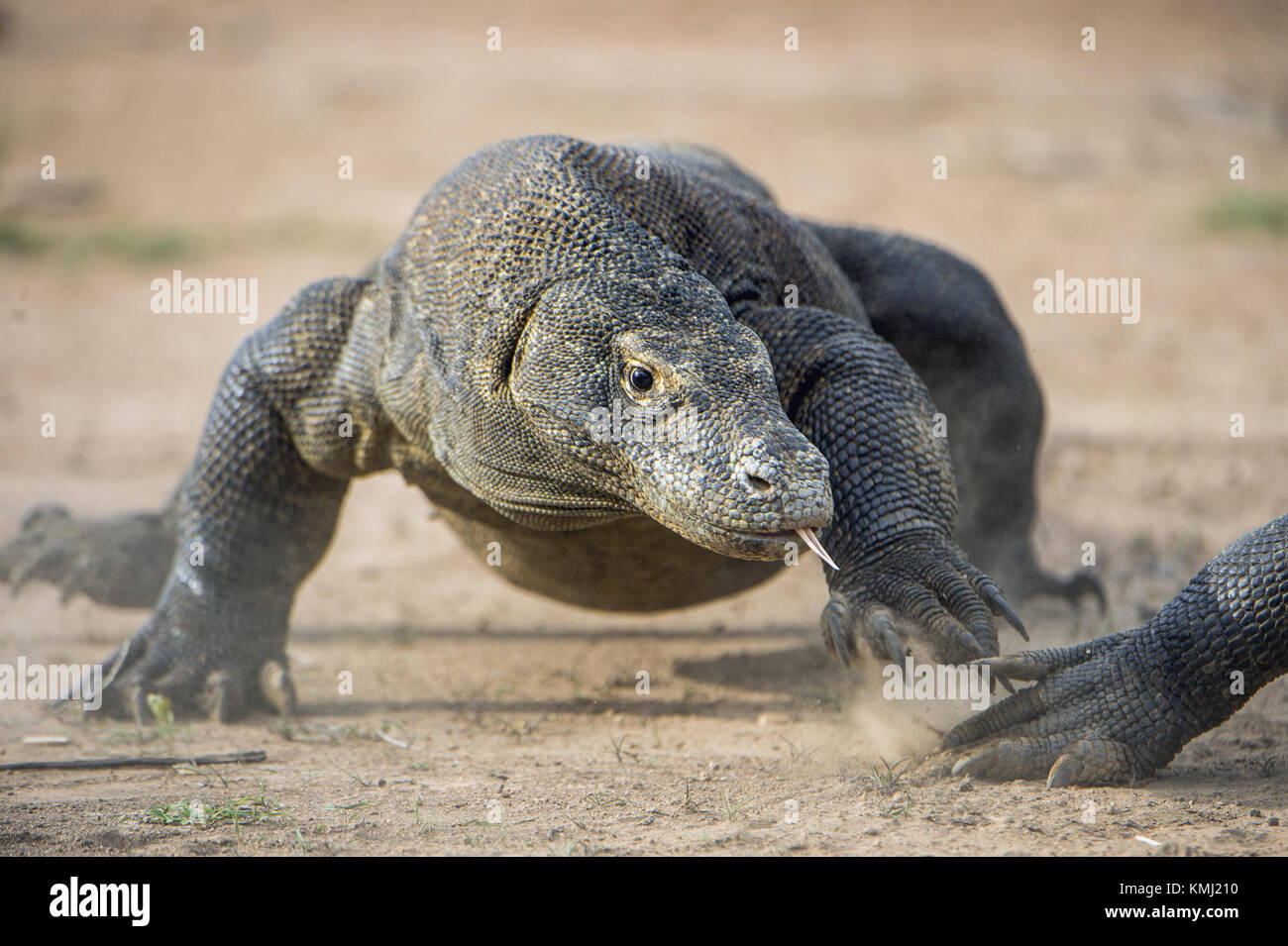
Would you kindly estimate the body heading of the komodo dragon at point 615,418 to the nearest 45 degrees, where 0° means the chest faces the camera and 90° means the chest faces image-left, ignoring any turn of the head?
approximately 0°

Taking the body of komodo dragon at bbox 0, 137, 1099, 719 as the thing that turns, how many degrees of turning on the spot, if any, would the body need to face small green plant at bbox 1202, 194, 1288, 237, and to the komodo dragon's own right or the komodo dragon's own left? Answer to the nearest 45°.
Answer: approximately 135° to the komodo dragon's own left
